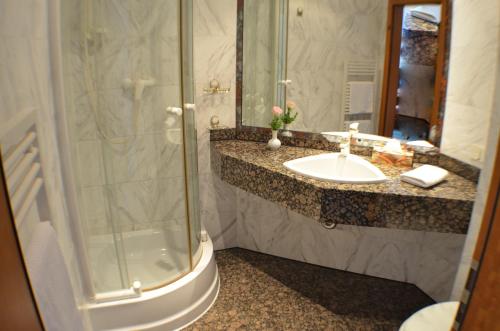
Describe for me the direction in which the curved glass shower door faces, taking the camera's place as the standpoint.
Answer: facing the viewer and to the right of the viewer

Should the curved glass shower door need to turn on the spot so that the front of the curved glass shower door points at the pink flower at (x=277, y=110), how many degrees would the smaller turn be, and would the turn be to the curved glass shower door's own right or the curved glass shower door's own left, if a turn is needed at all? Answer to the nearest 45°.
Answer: approximately 45° to the curved glass shower door's own left

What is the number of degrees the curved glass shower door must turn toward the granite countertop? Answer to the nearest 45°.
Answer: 0° — it already faces it

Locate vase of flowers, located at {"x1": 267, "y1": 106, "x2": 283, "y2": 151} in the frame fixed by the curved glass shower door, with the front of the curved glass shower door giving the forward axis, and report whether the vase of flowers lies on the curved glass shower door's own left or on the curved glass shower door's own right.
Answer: on the curved glass shower door's own left

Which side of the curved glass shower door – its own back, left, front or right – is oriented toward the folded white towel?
front
